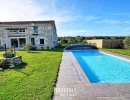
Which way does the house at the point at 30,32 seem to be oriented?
toward the camera

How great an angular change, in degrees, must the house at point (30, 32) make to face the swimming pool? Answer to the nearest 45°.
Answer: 0° — it already faces it
